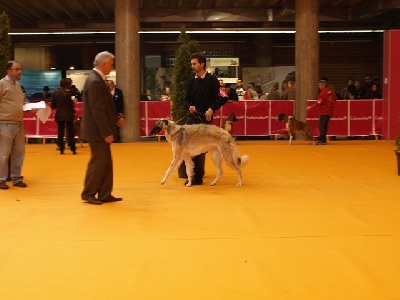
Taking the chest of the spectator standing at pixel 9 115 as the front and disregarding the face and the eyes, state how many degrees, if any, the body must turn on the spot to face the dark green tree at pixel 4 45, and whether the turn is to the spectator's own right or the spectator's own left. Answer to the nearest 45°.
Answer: approximately 135° to the spectator's own left

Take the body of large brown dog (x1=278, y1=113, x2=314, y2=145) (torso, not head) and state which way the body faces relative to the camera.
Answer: to the viewer's left

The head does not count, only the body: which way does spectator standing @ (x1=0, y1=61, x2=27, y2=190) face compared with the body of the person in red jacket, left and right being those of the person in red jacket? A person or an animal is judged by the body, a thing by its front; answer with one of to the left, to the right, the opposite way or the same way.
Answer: the opposite way

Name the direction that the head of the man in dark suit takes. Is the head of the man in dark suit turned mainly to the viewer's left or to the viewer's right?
to the viewer's right

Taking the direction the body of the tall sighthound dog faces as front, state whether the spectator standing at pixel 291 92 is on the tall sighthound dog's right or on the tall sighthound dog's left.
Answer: on the tall sighthound dog's right

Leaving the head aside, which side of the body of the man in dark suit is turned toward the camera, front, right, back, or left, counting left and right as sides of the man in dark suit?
right

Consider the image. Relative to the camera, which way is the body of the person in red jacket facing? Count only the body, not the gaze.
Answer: to the viewer's left

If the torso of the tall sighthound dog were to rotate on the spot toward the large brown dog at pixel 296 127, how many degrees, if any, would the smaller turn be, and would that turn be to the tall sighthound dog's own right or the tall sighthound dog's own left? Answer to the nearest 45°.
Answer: approximately 90° to the tall sighthound dog's own right

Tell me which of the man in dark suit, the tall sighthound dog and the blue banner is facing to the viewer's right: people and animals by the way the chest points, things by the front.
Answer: the man in dark suit

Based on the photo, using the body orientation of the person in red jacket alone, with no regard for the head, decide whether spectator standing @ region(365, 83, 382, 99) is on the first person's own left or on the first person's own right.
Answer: on the first person's own right

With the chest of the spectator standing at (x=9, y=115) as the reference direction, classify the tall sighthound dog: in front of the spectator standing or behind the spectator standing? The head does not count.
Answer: in front

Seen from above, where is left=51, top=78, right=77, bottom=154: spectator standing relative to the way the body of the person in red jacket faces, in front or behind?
in front

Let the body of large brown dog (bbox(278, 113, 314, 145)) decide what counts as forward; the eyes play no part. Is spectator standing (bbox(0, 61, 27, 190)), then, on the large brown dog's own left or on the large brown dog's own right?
on the large brown dog's own left

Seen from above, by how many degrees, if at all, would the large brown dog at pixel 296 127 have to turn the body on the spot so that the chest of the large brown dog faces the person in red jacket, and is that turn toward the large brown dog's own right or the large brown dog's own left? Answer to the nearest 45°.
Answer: approximately 180°
